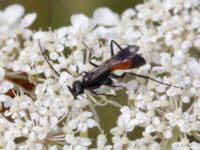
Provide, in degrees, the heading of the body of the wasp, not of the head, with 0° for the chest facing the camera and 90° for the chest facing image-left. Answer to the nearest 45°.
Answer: approximately 45°
